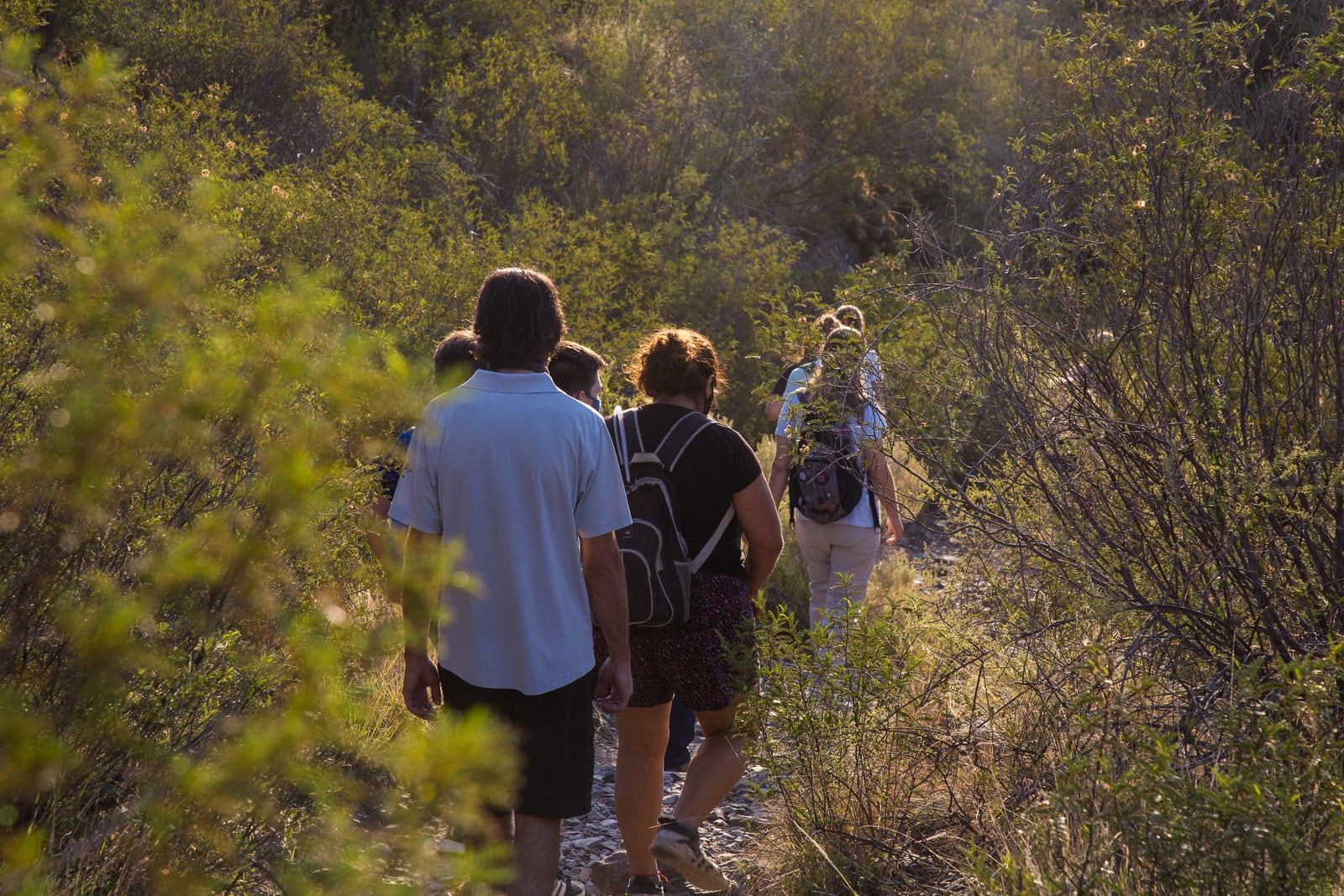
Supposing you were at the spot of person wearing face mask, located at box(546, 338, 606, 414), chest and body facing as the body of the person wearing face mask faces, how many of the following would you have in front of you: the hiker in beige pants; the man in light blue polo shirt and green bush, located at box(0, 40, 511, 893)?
1

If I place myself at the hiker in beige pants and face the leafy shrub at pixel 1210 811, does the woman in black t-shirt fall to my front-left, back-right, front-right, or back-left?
front-right

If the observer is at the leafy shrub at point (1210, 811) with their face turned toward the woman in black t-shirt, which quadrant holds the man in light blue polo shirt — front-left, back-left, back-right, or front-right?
front-left

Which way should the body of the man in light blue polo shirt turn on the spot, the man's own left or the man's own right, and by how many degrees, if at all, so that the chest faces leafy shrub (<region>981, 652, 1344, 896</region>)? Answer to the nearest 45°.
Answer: approximately 90° to the man's own right

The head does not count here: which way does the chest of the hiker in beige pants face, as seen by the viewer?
away from the camera

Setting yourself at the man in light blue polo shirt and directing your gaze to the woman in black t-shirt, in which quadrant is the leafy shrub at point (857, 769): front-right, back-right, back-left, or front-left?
front-right

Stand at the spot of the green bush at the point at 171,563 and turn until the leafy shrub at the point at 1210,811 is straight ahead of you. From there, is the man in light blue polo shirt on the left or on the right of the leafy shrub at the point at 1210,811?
left

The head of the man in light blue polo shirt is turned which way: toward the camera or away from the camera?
away from the camera

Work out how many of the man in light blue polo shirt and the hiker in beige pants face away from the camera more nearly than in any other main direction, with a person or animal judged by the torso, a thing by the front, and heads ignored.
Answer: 2

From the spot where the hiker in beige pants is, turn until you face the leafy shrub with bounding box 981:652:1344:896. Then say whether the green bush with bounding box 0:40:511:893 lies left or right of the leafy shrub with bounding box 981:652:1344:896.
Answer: right

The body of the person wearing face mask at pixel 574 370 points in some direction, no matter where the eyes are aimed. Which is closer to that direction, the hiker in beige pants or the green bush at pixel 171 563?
the hiker in beige pants

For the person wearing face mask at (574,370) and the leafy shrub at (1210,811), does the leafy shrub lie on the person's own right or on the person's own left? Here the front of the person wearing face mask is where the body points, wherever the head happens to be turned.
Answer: on the person's own right

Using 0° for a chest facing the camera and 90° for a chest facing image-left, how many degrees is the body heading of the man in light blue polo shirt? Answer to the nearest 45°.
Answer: approximately 180°

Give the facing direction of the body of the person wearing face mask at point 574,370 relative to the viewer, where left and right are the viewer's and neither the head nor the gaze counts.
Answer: facing away from the viewer and to the right of the viewer

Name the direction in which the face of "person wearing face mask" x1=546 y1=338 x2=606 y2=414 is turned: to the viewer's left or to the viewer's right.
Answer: to the viewer's right

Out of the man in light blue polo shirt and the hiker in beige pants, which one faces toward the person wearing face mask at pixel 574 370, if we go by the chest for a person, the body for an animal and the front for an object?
the man in light blue polo shirt
